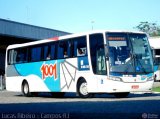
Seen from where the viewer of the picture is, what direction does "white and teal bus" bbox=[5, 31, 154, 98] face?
facing the viewer and to the right of the viewer
